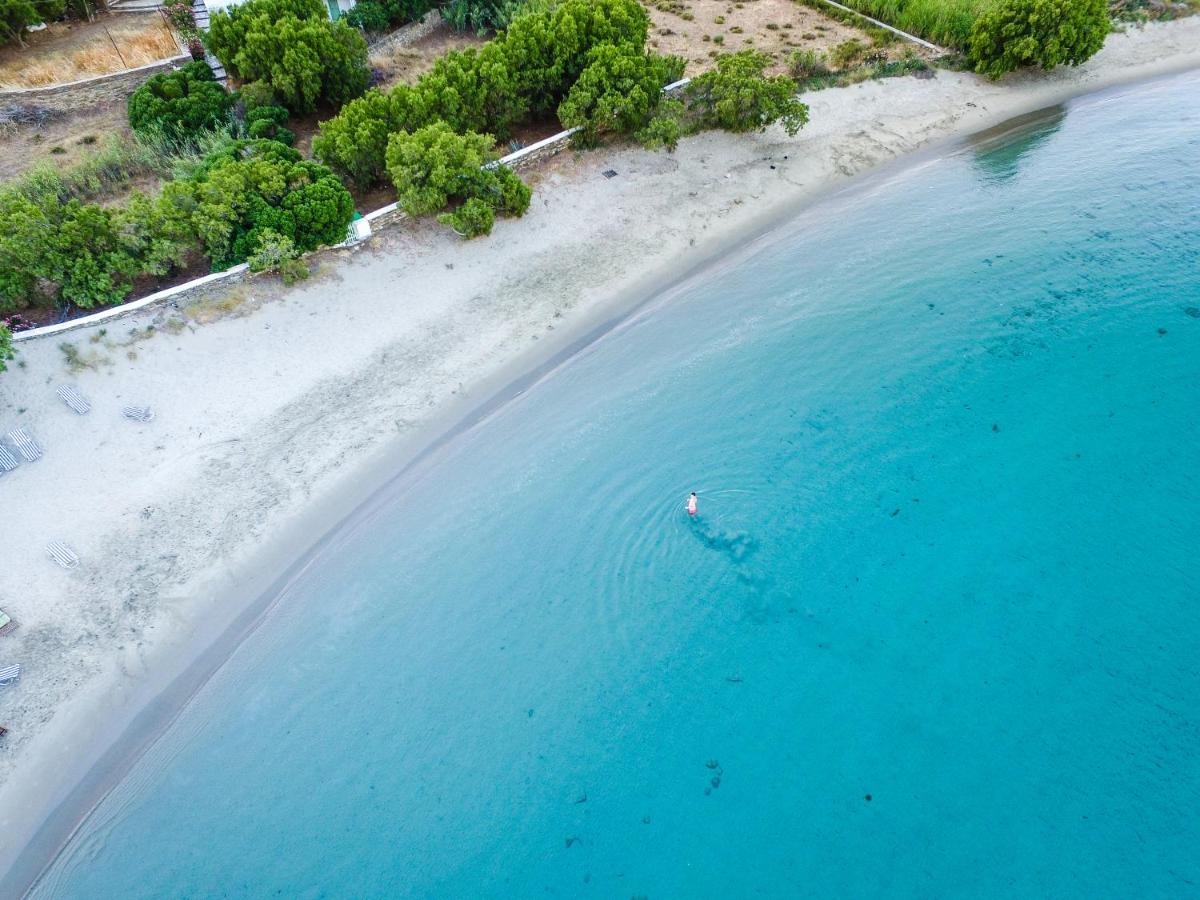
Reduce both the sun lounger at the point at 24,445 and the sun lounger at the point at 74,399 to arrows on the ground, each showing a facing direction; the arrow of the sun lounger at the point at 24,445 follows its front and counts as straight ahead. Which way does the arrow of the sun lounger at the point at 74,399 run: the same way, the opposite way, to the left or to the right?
the same way

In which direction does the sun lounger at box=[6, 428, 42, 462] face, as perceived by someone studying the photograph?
facing the viewer and to the right of the viewer

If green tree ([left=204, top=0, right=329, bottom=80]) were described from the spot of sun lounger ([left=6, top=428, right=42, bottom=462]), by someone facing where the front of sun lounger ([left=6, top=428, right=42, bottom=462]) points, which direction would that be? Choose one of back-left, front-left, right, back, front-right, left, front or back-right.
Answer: left

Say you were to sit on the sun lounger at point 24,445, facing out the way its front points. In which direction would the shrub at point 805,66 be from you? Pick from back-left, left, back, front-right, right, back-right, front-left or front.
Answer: front-left

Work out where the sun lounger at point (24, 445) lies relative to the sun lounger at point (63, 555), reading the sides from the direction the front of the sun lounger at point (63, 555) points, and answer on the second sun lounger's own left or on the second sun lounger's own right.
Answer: on the second sun lounger's own left

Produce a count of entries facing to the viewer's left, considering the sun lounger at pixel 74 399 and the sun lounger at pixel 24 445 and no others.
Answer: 0

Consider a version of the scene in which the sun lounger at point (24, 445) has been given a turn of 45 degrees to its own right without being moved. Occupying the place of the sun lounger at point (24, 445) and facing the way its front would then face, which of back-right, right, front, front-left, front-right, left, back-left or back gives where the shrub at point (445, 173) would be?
left

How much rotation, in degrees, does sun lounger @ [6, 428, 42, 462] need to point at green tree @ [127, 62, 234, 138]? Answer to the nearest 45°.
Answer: approximately 90° to its left

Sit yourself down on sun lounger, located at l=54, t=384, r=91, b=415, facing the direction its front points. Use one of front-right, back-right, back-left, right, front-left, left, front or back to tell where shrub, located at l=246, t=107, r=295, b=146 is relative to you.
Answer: left

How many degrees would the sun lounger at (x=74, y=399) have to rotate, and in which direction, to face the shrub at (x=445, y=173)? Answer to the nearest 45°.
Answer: approximately 45° to its left

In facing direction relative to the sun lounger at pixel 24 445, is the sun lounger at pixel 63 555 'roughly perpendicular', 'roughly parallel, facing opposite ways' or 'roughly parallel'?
roughly parallel

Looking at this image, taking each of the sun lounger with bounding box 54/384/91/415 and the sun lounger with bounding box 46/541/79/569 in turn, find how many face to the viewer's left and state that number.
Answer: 0

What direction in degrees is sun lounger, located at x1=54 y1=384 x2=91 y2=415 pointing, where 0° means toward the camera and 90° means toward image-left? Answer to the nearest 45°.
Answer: approximately 315°

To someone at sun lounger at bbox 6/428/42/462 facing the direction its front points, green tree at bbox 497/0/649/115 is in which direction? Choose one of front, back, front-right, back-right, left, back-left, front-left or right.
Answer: front-left

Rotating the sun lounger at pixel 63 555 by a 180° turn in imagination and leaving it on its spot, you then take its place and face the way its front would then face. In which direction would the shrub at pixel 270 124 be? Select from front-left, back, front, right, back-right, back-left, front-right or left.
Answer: right

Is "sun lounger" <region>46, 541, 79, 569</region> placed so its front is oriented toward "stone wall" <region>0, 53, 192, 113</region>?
no

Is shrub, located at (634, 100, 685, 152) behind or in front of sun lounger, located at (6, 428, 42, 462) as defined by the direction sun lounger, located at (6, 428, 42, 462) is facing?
in front

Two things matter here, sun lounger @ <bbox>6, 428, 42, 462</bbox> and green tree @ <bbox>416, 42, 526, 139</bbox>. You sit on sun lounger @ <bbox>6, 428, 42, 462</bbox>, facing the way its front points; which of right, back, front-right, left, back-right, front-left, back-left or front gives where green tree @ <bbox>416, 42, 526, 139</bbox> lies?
front-left
